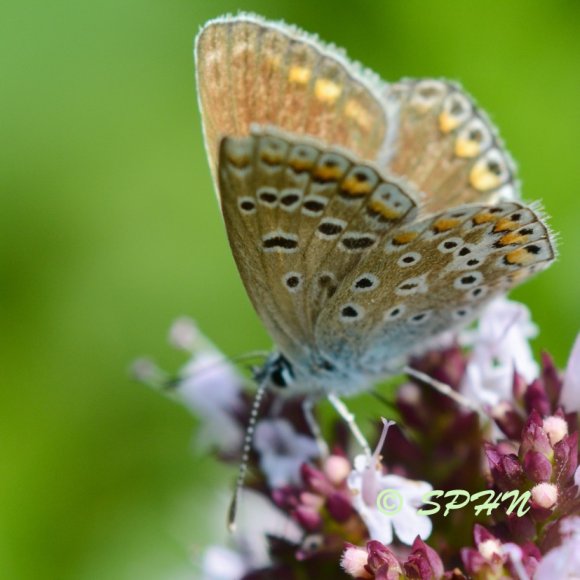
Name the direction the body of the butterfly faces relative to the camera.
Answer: to the viewer's left
